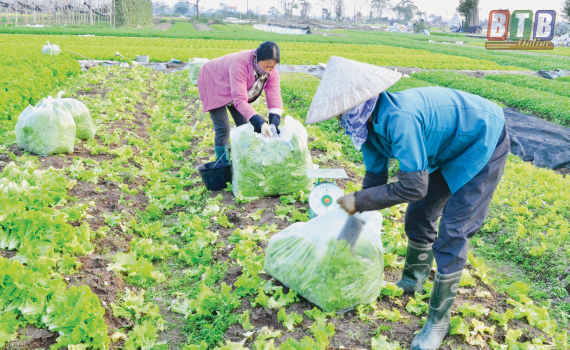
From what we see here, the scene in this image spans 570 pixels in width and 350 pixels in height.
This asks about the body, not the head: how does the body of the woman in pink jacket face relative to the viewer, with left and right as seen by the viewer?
facing the viewer and to the right of the viewer

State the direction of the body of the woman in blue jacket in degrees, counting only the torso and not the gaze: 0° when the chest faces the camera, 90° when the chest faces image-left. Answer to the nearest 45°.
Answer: approximately 90°

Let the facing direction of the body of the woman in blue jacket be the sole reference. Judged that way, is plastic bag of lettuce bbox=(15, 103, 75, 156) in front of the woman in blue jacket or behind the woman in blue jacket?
in front

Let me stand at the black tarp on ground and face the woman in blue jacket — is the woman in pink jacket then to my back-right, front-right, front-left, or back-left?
front-right

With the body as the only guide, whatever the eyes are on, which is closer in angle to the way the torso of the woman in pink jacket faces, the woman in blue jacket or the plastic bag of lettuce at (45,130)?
the woman in blue jacket

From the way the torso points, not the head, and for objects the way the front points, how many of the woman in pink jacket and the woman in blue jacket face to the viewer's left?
1

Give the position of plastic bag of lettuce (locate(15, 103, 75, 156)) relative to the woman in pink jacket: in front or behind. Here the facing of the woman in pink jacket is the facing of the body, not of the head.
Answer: behind

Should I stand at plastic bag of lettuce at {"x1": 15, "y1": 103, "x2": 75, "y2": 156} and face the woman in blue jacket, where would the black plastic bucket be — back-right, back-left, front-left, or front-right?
front-left

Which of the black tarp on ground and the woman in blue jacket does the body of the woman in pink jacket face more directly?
the woman in blue jacket
